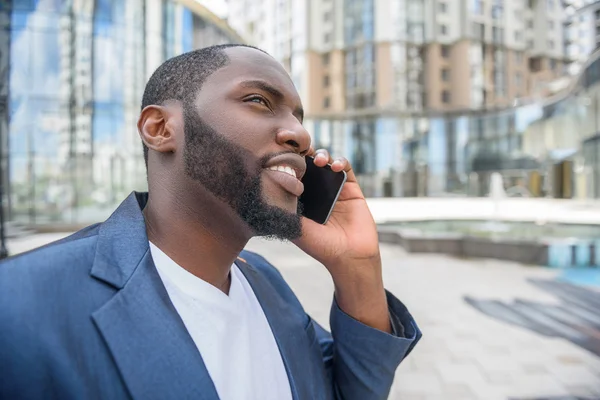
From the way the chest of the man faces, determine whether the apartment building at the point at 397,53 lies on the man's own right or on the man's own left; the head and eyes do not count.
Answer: on the man's own left

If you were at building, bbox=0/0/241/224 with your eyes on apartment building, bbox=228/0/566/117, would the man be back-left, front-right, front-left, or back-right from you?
back-right

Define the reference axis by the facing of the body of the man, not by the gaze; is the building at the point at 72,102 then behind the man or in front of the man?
behind

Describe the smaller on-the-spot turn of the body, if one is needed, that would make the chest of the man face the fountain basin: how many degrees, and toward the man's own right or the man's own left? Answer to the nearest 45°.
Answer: approximately 90° to the man's own left

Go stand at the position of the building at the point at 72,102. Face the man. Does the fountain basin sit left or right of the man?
left

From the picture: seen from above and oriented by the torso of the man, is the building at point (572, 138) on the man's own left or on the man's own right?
on the man's own left
